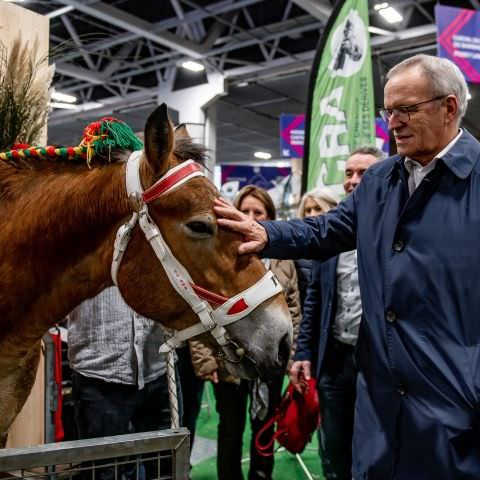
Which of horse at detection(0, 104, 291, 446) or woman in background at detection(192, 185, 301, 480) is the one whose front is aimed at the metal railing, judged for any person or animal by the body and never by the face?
the woman in background

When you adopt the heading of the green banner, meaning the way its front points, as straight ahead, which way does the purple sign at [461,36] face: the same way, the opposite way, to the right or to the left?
the same way

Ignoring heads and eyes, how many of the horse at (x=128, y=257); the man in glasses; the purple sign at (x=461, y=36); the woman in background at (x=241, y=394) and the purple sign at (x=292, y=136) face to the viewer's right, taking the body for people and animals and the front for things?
1

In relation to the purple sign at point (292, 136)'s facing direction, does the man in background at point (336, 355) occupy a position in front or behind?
in front

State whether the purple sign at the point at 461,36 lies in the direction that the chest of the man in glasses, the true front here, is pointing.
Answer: no

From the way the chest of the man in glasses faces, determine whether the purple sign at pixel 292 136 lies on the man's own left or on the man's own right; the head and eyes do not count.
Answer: on the man's own right

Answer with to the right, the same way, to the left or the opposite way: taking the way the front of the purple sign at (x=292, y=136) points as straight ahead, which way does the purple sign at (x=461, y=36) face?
the same way

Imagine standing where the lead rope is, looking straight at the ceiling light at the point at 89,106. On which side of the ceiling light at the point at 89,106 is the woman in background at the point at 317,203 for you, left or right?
right

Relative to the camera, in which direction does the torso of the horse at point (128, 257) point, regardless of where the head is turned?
to the viewer's right

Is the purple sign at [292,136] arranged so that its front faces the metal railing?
yes

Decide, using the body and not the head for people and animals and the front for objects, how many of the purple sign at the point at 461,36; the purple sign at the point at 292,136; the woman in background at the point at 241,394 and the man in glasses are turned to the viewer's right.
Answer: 0

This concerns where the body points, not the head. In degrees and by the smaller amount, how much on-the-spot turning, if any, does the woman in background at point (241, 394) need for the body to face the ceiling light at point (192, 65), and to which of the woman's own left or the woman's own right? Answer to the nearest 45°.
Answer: approximately 180°

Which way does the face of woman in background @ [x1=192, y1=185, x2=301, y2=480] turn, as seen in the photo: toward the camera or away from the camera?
toward the camera

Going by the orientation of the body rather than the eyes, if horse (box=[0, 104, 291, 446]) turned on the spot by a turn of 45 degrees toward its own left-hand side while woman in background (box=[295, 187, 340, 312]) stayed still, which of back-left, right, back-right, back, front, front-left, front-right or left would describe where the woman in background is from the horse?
front

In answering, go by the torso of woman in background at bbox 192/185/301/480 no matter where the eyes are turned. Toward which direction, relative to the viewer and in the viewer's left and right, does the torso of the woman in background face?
facing the viewer

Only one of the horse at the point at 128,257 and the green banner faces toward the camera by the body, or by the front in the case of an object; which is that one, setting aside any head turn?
the green banner

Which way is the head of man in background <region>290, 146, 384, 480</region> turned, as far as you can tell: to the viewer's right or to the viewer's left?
to the viewer's left

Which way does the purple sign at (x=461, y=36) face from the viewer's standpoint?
toward the camera

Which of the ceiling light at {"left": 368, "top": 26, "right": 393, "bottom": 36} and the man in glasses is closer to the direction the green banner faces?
the man in glasses
